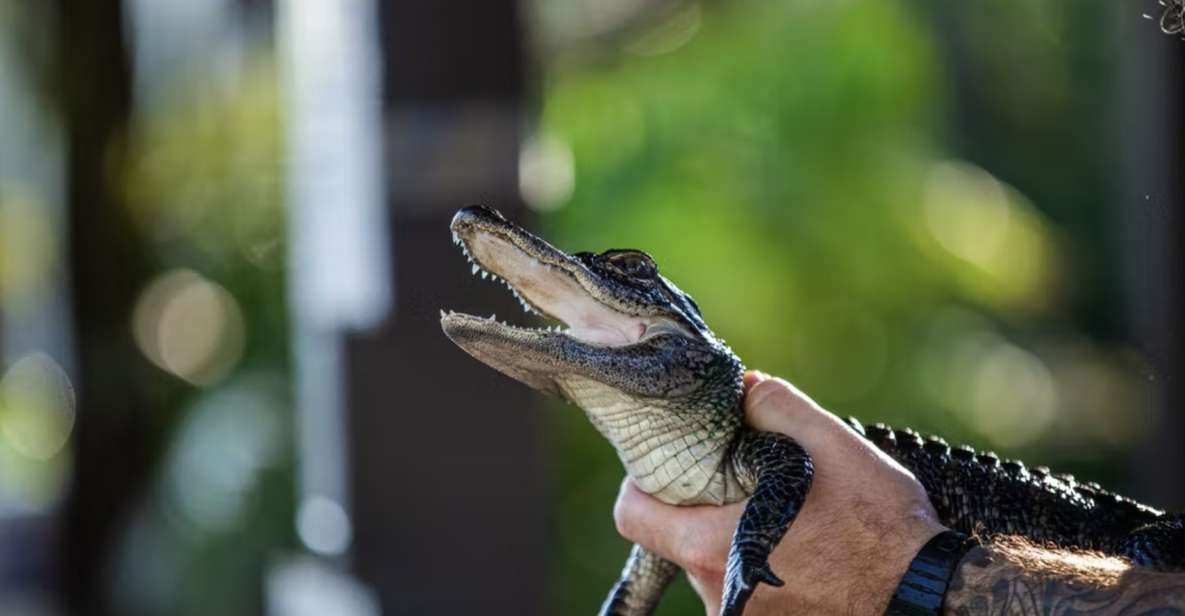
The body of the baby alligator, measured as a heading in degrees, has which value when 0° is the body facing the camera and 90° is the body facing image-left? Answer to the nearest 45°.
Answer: approximately 90°
